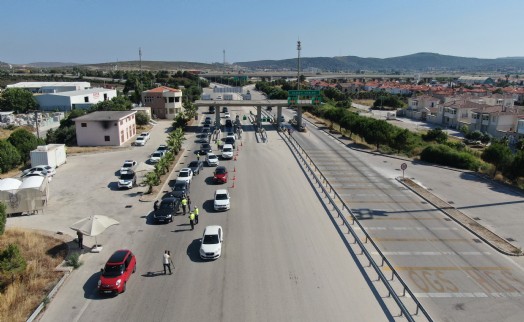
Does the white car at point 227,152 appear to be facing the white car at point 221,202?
yes

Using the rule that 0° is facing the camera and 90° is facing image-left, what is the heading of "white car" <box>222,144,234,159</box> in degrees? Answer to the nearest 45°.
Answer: approximately 0°

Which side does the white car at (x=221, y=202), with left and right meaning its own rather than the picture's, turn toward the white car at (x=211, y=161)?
back

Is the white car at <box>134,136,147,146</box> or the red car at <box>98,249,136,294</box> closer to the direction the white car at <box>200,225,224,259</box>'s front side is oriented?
the red car

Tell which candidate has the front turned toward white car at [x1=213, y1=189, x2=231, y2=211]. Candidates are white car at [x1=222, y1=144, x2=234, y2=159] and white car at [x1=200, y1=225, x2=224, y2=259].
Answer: white car at [x1=222, y1=144, x2=234, y2=159]

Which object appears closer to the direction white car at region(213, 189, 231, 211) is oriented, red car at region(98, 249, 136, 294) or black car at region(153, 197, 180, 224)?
the red car

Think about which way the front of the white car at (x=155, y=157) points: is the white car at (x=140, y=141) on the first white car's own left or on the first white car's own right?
on the first white car's own right

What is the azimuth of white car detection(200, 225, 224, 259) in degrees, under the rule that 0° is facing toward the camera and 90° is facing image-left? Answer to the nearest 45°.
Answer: approximately 0°

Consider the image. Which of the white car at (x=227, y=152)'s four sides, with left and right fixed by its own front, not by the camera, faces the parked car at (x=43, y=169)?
right

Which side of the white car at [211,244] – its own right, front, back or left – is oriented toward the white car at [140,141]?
back
